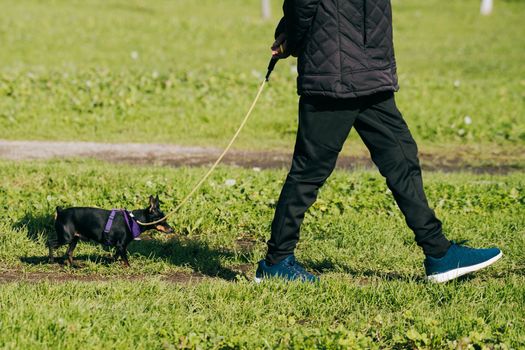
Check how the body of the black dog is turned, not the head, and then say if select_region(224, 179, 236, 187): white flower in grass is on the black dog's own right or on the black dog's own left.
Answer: on the black dog's own left

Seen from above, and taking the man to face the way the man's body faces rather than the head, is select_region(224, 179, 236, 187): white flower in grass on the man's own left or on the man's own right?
on the man's own left

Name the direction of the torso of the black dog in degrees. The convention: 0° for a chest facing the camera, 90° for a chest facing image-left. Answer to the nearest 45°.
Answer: approximately 270°

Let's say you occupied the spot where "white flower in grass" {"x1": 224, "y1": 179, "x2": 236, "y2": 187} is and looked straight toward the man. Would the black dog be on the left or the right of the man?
right

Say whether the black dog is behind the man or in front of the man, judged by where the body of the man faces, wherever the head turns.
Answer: behind

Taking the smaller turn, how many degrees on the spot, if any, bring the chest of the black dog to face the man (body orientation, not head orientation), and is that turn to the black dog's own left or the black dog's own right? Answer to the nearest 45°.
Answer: approximately 45° to the black dog's own right

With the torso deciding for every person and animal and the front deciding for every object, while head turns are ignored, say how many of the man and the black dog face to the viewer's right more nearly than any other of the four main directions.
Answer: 2

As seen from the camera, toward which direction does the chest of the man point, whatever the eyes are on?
to the viewer's right

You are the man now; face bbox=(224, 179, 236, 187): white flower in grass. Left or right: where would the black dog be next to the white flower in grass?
left
